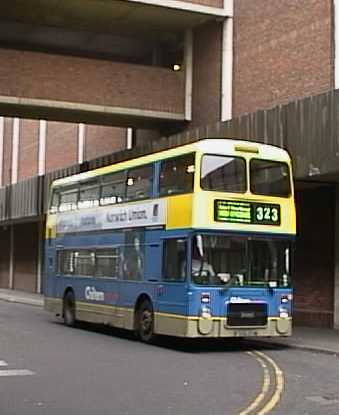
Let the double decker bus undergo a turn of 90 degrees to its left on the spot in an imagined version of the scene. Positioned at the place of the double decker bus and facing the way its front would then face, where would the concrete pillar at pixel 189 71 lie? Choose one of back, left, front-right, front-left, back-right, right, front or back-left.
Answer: front-left

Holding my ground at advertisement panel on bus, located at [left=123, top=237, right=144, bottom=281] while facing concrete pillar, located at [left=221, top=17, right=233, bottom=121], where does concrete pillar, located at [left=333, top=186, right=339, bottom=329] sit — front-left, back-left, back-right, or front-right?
front-right

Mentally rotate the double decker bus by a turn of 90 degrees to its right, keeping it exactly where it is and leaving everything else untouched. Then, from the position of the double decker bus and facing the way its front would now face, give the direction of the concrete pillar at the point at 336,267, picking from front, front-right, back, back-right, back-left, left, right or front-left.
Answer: back

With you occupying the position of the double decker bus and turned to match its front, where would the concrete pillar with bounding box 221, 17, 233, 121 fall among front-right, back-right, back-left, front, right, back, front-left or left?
back-left

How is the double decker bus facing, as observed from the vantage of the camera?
facing the viewer and to the right of the viewer
